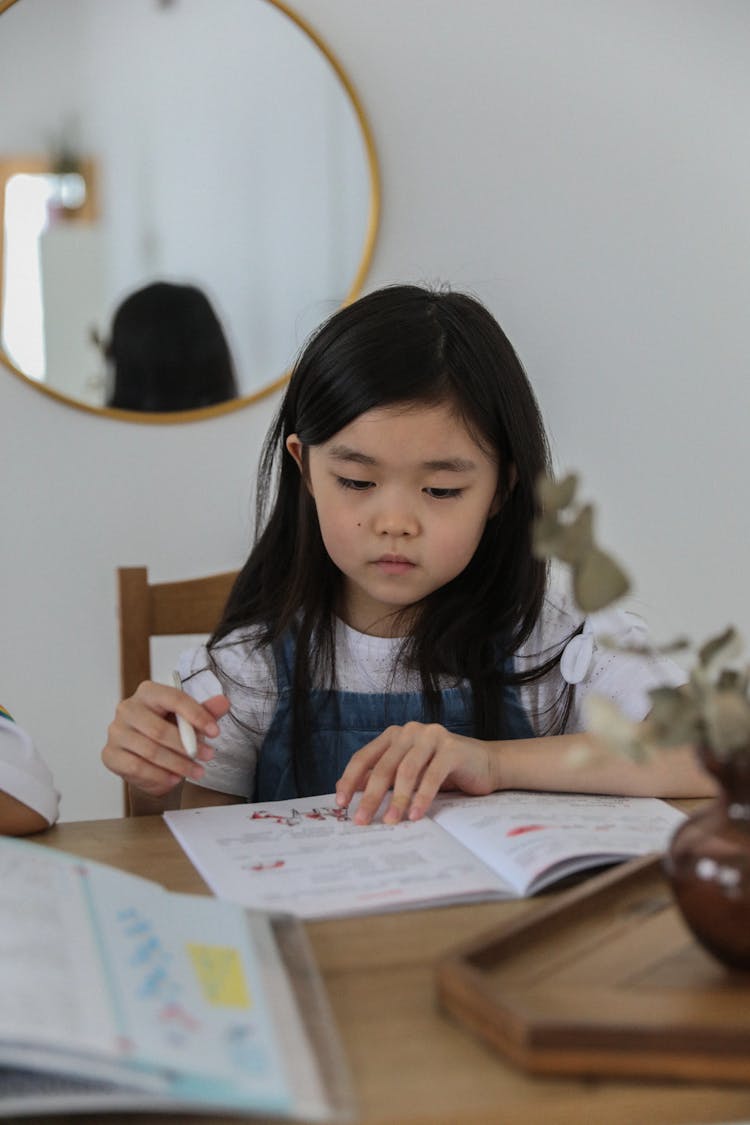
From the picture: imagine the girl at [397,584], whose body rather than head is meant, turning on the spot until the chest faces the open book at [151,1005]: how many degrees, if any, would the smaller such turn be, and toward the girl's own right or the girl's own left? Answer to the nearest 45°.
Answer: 0° — they already face it

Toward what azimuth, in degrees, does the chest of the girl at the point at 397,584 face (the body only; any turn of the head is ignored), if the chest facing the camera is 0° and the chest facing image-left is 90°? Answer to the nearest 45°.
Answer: approximately 0°

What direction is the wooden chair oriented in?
toward the camera

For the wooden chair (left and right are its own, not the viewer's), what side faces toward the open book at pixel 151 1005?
front

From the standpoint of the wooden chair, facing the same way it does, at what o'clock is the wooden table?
The wooden table is roughly at 12 o'clock from the wooden chair.

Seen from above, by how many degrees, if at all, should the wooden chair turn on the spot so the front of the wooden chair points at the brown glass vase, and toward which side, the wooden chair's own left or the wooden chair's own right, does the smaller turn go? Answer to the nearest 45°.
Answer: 0° — it already faces it

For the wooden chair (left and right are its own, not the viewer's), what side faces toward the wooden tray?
front

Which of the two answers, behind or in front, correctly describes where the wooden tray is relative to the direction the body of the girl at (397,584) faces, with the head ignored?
in front

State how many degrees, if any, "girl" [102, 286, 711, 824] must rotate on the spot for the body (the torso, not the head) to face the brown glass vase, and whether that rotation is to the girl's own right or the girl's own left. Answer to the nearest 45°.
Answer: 0° — they already face it
